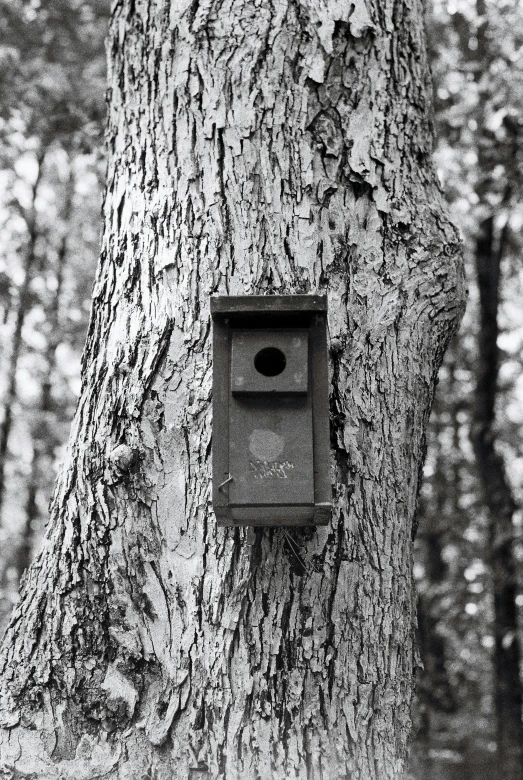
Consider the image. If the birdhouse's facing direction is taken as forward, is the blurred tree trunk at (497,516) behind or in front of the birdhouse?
behind

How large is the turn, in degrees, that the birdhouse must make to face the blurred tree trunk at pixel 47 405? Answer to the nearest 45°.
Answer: approximately 180°

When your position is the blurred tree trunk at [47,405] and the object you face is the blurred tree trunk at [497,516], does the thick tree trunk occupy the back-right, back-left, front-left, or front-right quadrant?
front-right

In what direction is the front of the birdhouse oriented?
toward the camera

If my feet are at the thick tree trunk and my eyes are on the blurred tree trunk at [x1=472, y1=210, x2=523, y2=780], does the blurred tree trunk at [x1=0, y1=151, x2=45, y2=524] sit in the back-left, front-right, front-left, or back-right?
front-left
